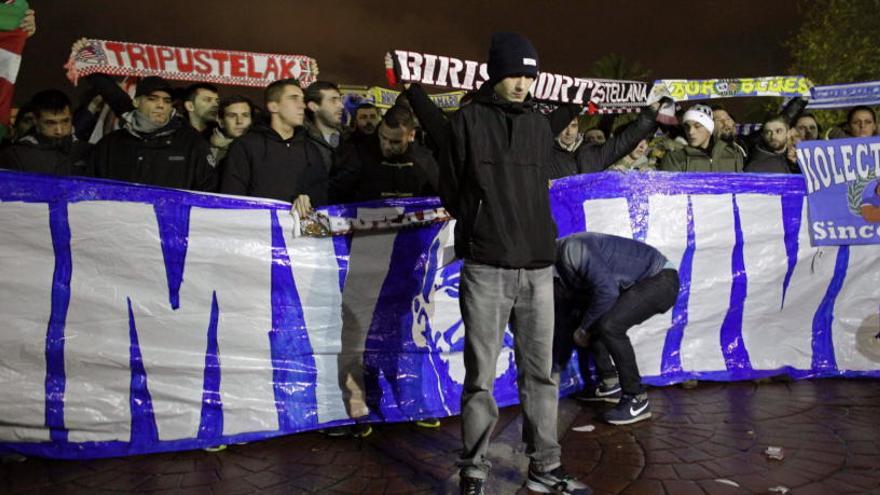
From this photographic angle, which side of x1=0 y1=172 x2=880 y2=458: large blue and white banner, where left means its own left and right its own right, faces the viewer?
front

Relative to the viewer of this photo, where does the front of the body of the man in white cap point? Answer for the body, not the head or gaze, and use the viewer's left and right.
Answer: facing the viewer

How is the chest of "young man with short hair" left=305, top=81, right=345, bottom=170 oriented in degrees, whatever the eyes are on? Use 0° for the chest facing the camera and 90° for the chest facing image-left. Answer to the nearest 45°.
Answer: approximately 315°

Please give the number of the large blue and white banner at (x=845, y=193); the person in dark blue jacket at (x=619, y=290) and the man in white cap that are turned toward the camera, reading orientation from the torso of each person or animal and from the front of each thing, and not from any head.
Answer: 2

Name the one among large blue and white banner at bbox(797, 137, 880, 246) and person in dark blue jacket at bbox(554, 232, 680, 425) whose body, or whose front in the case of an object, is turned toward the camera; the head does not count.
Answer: the large blue and white banner

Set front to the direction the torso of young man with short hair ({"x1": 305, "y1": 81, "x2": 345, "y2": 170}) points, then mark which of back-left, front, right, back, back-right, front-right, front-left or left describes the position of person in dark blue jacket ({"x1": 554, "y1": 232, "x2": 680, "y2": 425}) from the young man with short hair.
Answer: front

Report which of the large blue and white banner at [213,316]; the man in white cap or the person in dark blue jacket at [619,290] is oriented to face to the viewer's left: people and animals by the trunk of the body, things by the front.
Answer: the person in dark blue jacket

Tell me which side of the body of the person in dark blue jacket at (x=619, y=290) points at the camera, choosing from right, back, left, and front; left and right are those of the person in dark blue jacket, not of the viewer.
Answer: left

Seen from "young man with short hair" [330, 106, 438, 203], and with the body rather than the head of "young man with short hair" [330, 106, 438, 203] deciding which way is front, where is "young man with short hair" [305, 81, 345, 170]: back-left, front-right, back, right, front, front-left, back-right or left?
back-right

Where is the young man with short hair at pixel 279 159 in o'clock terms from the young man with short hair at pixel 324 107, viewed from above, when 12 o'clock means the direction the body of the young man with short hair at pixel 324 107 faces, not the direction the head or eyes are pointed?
the young man with short hair at pixel 279 159 is roughly at 2 o'clock from the young man with short hair at pixel 324 107.

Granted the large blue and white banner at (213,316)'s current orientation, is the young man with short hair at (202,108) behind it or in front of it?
behind

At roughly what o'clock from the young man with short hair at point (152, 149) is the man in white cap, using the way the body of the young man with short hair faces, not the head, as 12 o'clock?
The man in white cap is roughly at 9 o'clock from the young man with short hair.

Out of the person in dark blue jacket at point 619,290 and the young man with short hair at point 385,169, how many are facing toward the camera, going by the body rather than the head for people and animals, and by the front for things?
1

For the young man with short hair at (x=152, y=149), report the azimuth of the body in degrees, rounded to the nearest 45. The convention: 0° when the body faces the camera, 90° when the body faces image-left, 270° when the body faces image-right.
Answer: approximately 0°

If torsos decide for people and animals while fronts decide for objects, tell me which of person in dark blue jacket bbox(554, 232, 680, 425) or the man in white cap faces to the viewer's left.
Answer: the person in dark blue jacket

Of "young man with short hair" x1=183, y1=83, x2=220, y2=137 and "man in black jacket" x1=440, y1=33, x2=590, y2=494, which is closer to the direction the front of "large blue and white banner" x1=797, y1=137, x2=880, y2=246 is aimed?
the man in black jacket
